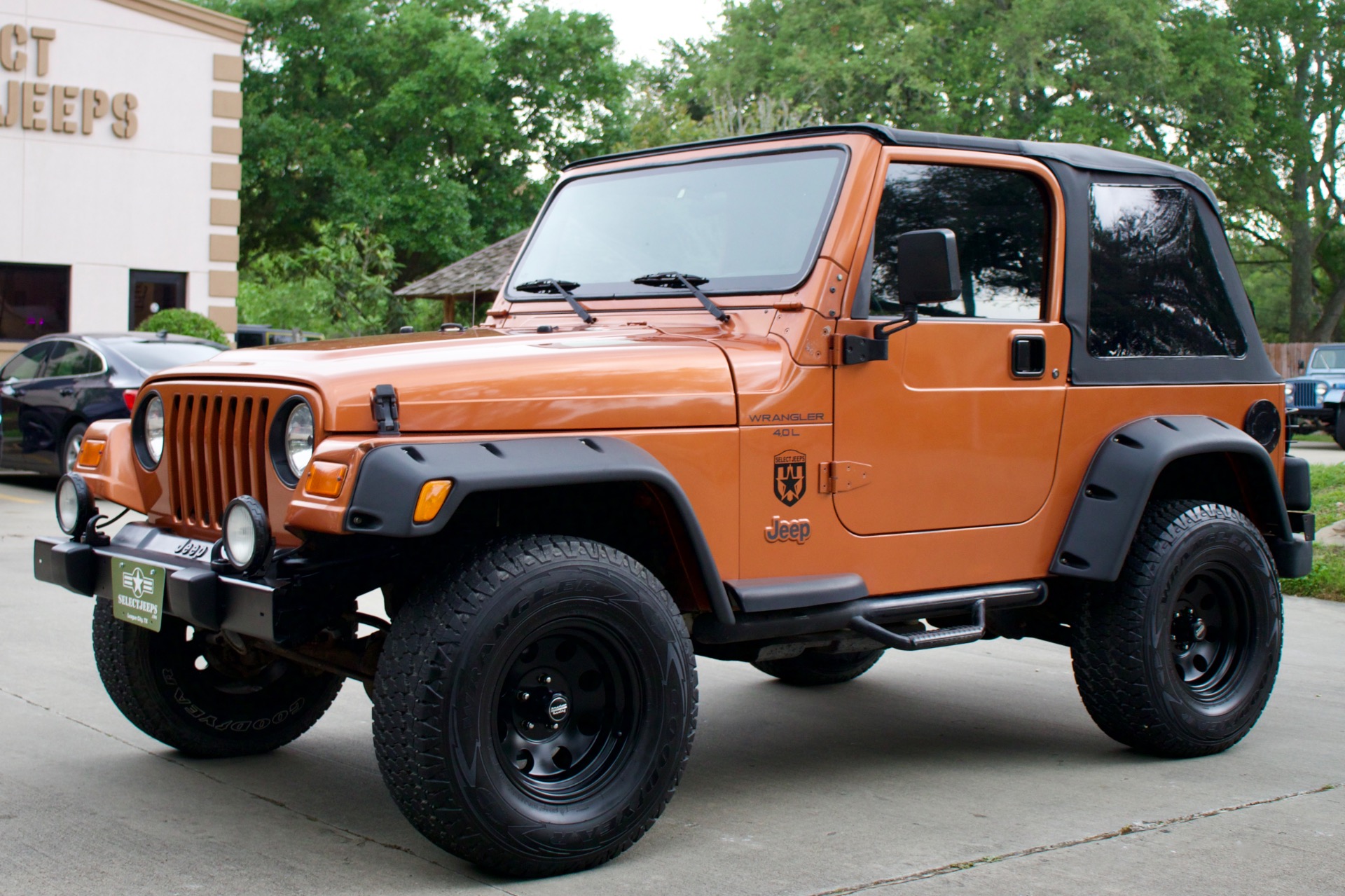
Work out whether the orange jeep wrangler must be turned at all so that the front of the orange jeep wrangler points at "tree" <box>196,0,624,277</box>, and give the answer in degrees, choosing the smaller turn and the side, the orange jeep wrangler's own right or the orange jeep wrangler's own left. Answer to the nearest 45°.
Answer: approximately 135° to the orange jeep wrangler's own right

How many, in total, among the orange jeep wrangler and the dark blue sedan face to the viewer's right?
0

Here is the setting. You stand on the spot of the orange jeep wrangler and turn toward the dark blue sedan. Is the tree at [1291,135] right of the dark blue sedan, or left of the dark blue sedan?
right

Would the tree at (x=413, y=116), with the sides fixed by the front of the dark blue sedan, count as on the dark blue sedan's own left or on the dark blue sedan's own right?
on the dark blue sedan's own right

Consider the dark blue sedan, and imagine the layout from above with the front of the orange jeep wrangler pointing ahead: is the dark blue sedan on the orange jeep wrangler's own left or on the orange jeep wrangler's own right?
on the orange jeep wrangler's own right

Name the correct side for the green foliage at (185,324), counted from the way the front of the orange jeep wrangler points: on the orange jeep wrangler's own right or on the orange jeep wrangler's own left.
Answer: on the orange jeep wrangler's own right

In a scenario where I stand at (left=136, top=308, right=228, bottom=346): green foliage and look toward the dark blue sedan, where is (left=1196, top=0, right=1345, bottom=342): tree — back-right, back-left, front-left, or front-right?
back-left

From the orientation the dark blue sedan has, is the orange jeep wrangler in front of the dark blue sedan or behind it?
behind

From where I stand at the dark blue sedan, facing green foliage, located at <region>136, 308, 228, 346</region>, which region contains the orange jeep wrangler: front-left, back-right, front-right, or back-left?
back-right

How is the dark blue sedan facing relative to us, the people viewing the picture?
facing away from the viewer and to the left of the viewer

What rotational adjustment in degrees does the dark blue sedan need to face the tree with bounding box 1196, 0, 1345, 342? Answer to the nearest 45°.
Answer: approximately 90° to its right

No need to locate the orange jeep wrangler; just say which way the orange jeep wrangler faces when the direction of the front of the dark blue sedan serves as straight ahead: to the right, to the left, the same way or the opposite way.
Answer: to the left

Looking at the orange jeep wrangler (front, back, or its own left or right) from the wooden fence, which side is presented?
back

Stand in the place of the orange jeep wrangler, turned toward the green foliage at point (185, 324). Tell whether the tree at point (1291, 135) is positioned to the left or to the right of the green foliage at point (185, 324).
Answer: right

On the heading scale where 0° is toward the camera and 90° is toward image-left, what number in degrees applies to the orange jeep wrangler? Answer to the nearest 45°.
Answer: approximately 45°

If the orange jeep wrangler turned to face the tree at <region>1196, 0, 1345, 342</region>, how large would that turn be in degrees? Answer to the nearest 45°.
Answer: approximately 180°
